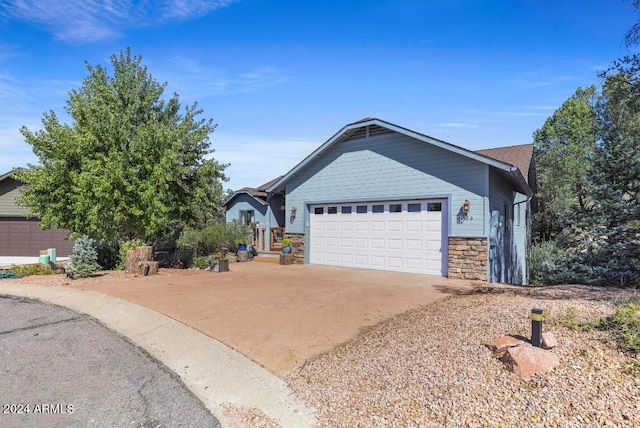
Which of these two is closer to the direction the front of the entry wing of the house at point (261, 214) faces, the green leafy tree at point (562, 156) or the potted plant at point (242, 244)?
the potted plant

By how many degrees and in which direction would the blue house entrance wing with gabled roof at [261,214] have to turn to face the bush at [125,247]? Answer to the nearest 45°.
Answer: approximately 45° to its right

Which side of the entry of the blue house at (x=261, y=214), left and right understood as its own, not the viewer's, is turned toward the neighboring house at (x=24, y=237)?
right

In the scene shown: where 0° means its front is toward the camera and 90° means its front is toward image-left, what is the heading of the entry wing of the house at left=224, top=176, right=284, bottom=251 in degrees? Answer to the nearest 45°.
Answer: approximately 0°

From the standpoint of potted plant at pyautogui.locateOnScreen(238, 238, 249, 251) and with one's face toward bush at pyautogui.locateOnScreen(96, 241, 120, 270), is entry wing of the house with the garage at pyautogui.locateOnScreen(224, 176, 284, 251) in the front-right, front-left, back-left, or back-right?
back-right

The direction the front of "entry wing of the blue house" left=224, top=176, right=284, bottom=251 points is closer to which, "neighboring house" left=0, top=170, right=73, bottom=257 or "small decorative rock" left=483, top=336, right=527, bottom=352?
the small decorative rock

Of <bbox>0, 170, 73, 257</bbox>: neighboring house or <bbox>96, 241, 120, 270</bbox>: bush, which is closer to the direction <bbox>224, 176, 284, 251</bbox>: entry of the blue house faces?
the bush
